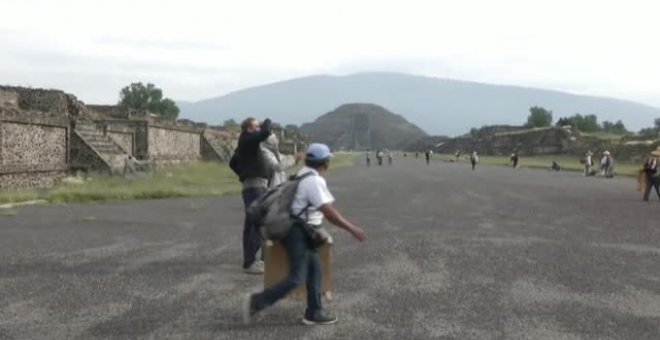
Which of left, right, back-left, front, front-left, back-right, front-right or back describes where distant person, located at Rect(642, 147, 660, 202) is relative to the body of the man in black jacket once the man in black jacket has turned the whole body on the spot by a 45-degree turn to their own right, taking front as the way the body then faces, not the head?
left

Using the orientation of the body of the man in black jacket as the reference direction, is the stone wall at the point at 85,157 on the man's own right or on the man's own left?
on the man's own left

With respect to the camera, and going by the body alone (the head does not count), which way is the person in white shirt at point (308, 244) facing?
to the viewer's right

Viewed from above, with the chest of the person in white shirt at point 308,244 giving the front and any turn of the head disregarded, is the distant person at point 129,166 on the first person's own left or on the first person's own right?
on the first person's own left

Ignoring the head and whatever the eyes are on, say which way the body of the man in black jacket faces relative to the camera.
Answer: to the viewer's right

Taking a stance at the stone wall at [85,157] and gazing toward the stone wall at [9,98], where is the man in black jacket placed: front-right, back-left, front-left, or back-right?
back-left
